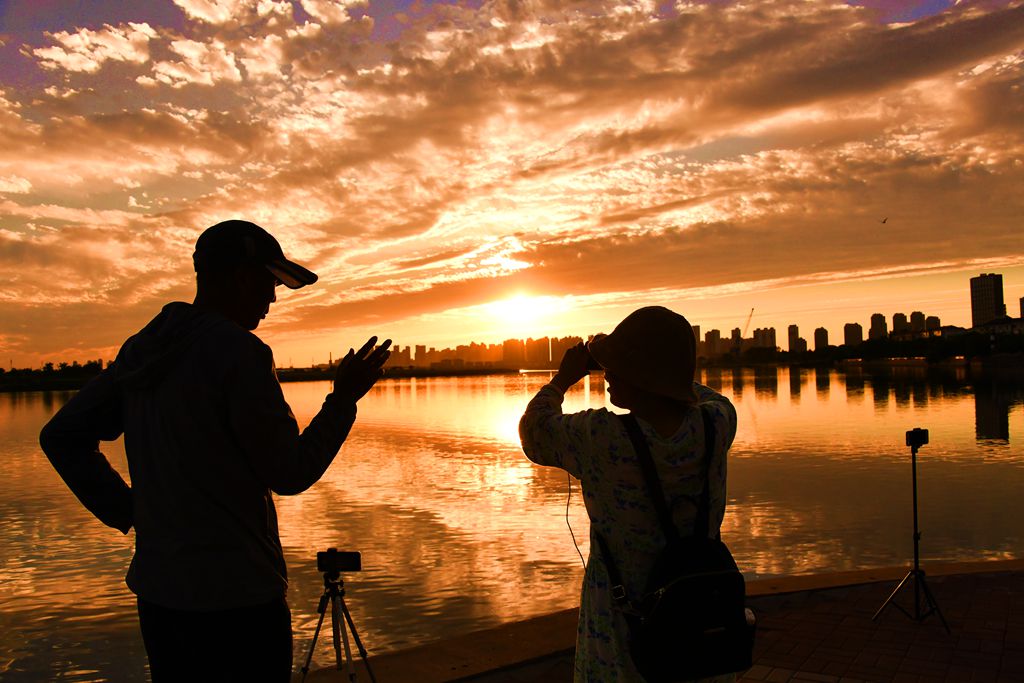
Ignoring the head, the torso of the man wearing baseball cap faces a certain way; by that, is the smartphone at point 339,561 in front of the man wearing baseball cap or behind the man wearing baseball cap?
in front

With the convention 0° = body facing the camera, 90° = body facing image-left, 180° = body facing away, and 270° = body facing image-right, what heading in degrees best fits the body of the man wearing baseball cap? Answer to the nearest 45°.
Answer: approximately 225°

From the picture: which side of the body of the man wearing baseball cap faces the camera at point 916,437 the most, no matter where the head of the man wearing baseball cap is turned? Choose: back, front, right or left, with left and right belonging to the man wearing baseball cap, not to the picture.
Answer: front

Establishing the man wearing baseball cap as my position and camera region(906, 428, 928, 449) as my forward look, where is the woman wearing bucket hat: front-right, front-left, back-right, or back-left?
front-right

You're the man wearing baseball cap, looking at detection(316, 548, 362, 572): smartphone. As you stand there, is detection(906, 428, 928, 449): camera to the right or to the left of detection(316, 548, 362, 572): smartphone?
right

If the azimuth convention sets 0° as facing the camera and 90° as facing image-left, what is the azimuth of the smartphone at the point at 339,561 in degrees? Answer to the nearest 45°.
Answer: approximately 180°

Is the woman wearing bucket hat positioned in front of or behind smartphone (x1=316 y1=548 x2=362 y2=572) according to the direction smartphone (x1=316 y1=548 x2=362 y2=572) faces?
behind

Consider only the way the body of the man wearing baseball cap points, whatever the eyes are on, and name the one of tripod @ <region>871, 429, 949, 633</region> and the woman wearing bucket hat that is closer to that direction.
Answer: the tripod

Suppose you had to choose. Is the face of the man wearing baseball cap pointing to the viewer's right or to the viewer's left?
to the viewer's right

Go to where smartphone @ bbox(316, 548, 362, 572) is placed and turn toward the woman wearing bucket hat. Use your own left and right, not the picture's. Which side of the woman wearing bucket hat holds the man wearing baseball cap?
right
